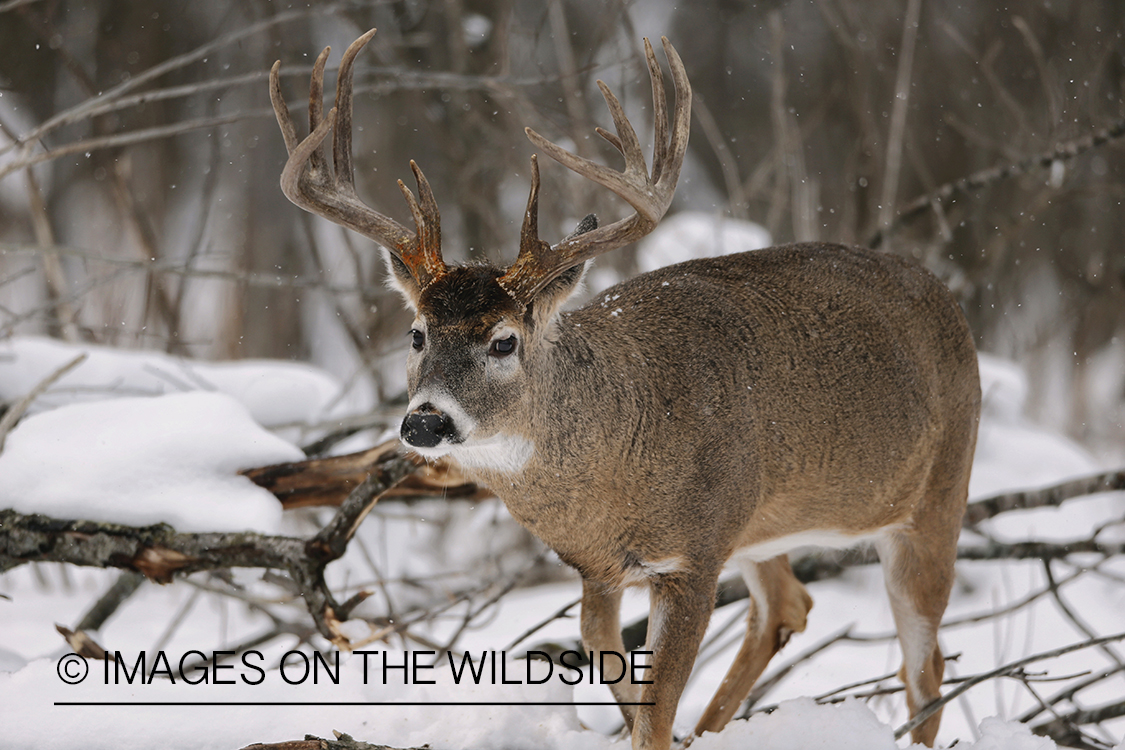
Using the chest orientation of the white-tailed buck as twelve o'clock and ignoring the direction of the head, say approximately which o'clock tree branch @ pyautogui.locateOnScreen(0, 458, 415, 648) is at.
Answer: The tree branch is roughly at 2 o'clock from the white-tailed buck.

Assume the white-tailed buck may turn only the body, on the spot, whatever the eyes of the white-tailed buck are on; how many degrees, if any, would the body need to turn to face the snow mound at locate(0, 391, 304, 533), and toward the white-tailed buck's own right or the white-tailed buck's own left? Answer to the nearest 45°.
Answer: approximately 45° to the white-tailed buck's own right

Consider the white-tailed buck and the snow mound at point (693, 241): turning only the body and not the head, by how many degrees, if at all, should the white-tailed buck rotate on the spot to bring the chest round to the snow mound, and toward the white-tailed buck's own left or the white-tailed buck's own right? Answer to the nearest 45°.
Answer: approximately 135° to the white-tailed buck's own right

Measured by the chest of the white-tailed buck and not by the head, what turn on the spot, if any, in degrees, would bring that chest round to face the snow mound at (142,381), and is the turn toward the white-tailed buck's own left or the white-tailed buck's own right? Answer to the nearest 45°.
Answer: approximately 90° to the white-tailed buck's own right

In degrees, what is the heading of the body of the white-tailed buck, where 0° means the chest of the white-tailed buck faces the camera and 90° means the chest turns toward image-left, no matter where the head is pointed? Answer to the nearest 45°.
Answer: approximately 45°

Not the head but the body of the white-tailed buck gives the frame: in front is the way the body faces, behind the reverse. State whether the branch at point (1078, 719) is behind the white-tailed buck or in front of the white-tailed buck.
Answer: behind

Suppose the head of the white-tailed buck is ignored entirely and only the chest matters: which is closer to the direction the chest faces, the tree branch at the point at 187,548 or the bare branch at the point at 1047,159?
the tree branch

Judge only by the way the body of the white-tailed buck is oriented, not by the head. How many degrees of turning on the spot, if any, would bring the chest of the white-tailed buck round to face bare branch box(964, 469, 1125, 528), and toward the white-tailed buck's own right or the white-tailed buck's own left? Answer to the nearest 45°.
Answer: approximately 180°

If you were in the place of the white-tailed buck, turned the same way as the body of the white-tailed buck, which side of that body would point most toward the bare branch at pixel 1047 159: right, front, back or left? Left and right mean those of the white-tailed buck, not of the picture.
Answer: back
